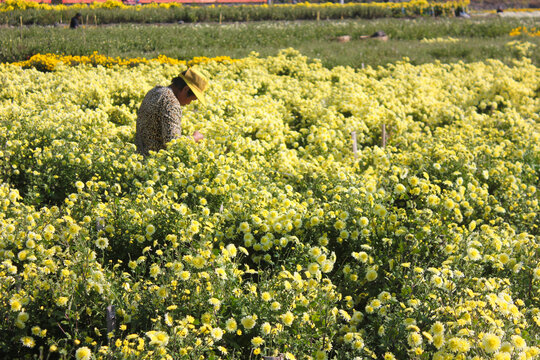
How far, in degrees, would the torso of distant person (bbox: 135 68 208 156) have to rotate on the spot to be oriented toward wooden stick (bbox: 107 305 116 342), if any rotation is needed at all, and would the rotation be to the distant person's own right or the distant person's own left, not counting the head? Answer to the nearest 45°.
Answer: approximately 90° to the distant person's own right

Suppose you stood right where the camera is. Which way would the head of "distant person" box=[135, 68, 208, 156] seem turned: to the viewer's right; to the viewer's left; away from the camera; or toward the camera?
to the viewer's right

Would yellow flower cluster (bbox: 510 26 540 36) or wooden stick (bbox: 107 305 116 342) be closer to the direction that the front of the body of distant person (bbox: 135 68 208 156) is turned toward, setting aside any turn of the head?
the yellow flower cluster

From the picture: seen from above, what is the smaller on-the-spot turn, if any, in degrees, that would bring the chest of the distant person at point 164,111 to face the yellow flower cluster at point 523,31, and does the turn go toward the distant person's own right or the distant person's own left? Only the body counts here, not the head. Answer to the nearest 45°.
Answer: approximately 45° to the distant person's own left

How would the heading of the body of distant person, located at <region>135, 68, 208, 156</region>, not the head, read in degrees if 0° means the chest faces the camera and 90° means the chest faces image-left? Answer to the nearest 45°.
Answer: approximately 270°

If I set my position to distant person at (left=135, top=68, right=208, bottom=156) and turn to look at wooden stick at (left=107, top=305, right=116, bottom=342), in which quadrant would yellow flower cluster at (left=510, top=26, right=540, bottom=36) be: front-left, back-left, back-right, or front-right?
back-left

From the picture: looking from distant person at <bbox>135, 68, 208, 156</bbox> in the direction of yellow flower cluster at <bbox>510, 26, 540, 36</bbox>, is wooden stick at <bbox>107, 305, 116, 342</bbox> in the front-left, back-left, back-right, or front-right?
back-right
